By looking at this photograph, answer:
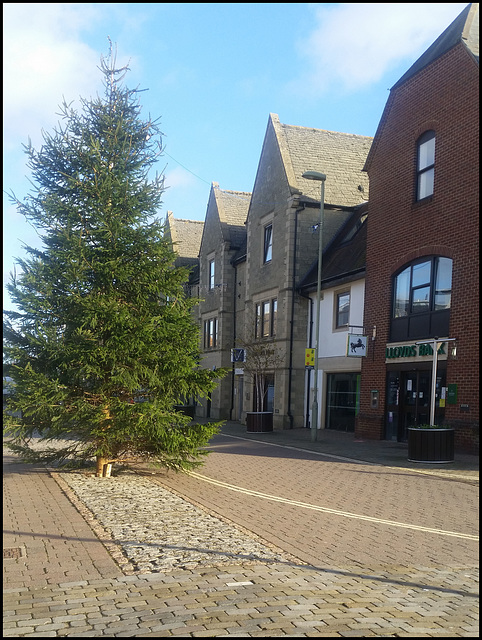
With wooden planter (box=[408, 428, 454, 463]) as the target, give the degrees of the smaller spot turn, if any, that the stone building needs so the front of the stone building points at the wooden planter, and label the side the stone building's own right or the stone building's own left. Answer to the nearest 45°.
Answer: approximately 45° to the stone building's own left

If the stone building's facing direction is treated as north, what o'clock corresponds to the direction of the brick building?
The brick building is roughly at 10 o'clock from the stone building.

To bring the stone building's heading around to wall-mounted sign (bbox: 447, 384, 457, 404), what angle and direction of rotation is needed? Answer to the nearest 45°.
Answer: approximately 45° to its left

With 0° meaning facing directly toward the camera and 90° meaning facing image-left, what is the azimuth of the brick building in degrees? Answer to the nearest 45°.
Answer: approximately 45°

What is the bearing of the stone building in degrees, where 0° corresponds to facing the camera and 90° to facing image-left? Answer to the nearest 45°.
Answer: approximately 45°

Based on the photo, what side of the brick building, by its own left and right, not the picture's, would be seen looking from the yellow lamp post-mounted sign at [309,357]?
right

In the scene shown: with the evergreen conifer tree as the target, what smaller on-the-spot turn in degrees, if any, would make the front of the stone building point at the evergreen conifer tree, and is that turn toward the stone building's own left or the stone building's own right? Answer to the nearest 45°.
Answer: approximately 45° to the stone building's own left

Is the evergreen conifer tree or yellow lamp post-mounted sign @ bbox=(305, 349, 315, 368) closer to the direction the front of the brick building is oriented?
the evergreen conifer tree

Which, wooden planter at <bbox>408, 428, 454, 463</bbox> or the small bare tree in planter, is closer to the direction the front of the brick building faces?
the wooden planter
